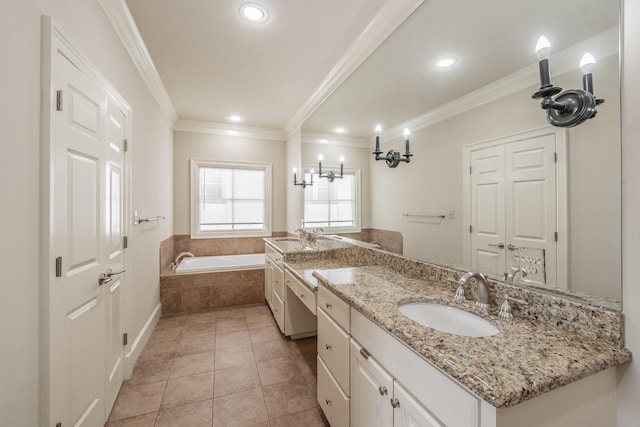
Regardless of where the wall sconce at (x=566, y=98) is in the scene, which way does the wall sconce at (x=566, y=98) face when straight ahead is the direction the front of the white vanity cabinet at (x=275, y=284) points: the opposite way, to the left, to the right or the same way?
the same way

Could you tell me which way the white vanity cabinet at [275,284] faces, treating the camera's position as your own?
facing to the left of the viewer

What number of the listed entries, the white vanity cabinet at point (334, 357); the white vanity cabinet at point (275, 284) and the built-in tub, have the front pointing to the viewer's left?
2

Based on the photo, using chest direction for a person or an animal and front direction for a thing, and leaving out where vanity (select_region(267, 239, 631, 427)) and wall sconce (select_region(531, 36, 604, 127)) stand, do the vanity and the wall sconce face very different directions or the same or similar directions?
same or similar directions

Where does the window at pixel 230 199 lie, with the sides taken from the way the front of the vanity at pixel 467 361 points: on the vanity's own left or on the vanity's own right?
on the vanity's own right

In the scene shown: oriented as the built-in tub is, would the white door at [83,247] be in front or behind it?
in front

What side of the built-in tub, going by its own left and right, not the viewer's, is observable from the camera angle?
front

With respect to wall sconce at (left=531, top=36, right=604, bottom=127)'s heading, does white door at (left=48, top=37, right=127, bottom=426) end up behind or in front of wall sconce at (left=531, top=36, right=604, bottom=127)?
in front

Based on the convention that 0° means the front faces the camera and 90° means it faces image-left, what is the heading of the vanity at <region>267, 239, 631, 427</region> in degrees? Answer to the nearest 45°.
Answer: approximately 45°

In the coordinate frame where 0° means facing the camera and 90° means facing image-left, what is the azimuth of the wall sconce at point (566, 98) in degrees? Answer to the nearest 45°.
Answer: approximately 45°

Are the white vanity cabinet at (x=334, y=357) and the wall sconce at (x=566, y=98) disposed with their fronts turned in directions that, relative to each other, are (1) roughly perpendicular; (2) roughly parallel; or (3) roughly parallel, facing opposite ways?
roughly parallel

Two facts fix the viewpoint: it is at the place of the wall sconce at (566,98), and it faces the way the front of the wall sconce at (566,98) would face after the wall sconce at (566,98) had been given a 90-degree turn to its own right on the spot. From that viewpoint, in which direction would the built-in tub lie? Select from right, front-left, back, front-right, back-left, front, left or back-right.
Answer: front-left

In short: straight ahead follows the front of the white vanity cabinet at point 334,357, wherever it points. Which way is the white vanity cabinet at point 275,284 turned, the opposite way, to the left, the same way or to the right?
the same way

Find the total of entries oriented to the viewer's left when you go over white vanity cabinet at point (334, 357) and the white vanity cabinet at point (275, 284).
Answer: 2

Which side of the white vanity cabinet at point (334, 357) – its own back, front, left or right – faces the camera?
left

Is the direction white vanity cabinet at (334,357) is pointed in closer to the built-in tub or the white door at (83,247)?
the white door
